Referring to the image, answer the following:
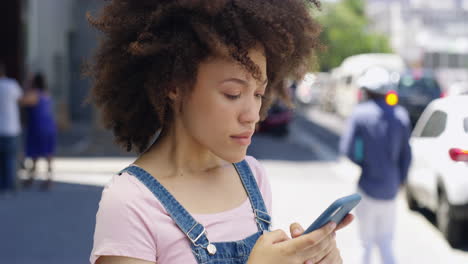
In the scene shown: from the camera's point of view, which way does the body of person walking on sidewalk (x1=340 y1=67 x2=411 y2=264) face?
away from the camera

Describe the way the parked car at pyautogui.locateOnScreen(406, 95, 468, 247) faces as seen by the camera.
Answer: facing away from the viewer and to the left of the viewer

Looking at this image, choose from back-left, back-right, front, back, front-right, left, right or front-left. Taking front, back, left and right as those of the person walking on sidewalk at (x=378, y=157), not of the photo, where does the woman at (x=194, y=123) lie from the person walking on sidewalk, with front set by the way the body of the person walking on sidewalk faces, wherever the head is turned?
back

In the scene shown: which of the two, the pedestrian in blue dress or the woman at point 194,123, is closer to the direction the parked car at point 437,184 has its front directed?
the pedestrian in blue dress

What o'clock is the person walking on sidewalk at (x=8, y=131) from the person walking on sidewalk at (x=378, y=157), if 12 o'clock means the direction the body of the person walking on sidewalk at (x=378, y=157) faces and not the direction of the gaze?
the person walking on sidewalk at (x=8, y=131) is roughly at 10 o'clock from the person walking on sidewalk at (x=378, y=157).

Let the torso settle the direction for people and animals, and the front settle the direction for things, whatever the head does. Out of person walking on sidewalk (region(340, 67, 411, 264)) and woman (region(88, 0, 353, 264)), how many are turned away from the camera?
1

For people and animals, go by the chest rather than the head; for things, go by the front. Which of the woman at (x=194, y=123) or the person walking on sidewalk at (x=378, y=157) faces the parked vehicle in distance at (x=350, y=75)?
the person walking on sidewalk

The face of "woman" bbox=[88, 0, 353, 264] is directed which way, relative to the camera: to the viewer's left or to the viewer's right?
to the viewer's right

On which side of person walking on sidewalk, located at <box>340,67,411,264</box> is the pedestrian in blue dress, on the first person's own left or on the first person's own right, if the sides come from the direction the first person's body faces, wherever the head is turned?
on the first person's own left
